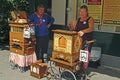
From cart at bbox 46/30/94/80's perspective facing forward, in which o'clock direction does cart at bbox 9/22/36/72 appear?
cart at bbox 9/22/36/72 is roughly at 3 o'clock from cart at bbox 46/30/94/80.

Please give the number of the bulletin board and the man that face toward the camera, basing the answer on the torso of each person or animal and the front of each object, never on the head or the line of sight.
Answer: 2

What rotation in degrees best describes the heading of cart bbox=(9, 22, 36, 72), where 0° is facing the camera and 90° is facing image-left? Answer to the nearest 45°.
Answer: approximately 45°

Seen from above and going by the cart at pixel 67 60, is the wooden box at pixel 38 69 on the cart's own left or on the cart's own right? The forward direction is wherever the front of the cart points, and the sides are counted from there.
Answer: on the cart's own right

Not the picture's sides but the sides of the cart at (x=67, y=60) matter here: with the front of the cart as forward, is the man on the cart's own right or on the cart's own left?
on the cart's own right

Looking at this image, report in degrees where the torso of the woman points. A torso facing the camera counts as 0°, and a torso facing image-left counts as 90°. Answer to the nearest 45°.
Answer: approximately 45°
